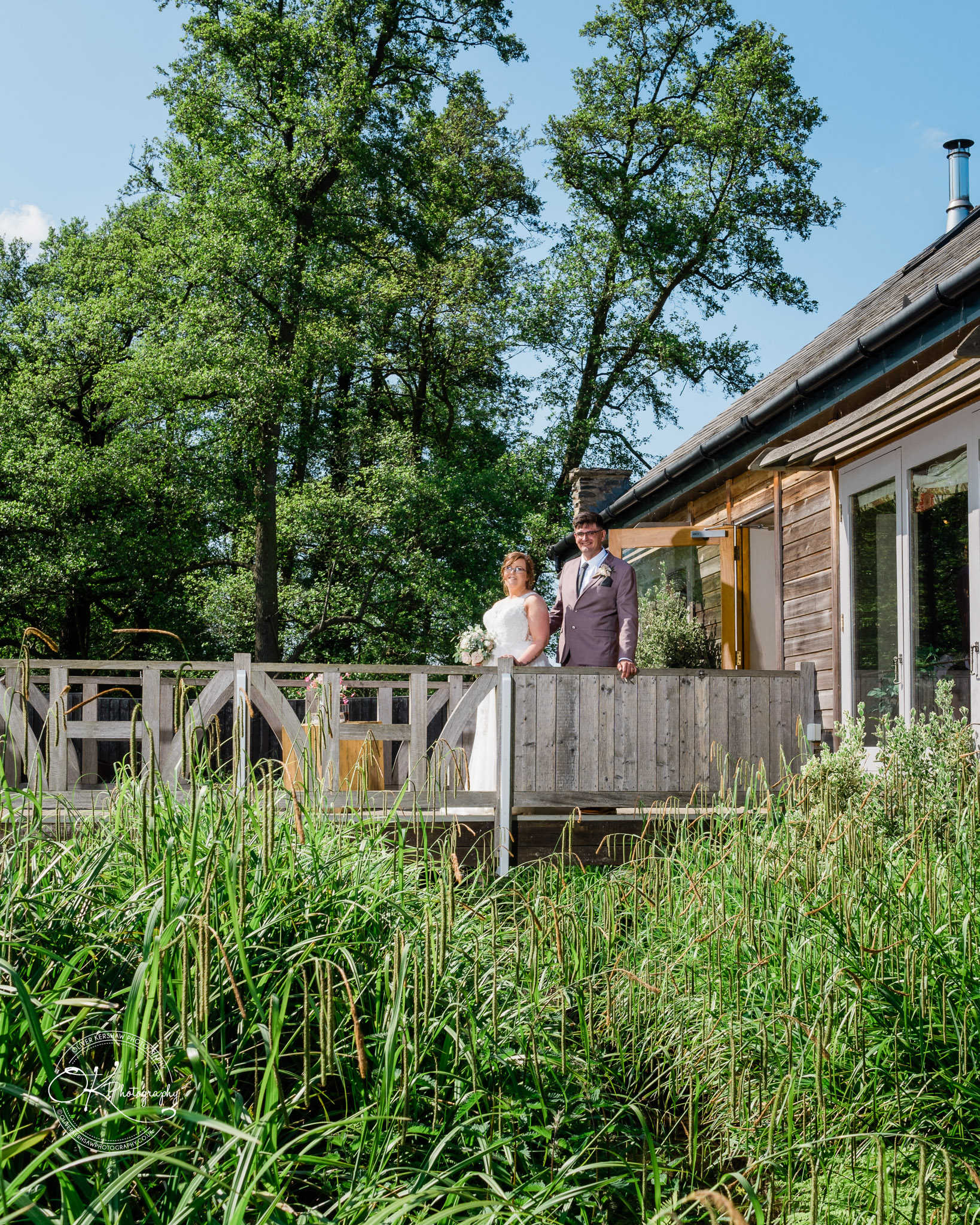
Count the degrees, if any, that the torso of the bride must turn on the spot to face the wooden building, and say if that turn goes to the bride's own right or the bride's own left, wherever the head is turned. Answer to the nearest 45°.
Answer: approximately 135° to the bride's own left

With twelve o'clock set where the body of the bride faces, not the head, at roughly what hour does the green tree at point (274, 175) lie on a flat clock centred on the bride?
The green tree is roughly at 4 o'clock from the bride.

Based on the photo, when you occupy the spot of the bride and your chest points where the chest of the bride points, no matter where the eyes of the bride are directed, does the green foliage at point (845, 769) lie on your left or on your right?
on your left

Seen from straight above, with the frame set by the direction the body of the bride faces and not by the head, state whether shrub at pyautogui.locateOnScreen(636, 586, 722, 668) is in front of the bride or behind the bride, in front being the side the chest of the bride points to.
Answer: behind

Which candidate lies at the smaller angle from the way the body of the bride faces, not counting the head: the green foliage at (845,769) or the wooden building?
the green foliage

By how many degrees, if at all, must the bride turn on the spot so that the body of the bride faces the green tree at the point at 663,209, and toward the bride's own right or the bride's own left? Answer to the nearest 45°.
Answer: approximately 135° to the bride's own right

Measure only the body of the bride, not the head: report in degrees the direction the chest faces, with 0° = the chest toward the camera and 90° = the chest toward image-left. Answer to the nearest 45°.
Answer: approximately 45°
